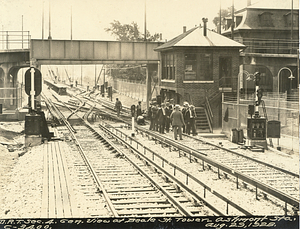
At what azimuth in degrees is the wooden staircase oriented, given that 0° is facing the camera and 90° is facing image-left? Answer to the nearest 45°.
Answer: approximately 0°

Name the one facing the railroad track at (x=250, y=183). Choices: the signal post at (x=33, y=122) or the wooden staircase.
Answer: the wooden staircase

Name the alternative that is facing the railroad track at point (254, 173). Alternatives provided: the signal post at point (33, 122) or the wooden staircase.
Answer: the wooden staircase

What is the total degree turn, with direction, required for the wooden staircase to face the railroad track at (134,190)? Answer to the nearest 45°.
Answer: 0° — it already faces it

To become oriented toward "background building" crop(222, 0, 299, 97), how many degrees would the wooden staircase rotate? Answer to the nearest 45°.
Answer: approximately 135° to its left
